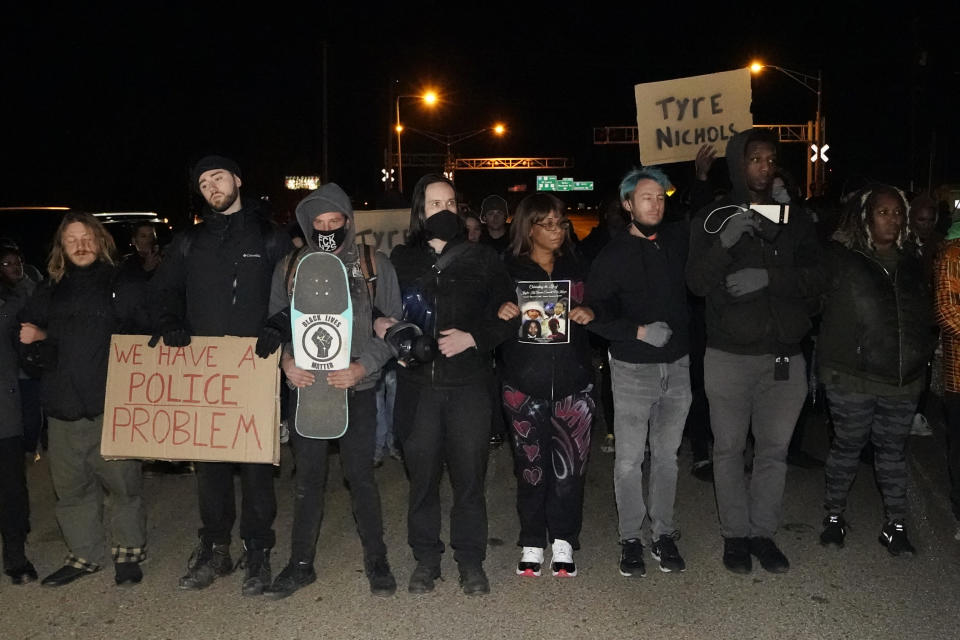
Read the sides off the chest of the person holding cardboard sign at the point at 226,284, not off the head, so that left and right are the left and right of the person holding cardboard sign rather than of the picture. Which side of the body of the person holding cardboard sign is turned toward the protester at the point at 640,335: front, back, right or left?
left

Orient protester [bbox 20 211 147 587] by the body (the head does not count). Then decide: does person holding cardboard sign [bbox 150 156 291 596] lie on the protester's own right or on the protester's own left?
on the protester's own left

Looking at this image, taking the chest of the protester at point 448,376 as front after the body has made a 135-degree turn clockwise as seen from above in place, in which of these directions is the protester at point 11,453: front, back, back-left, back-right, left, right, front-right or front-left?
front-left

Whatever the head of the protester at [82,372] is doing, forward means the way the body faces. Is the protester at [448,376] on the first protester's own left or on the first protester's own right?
on the first protester's own left

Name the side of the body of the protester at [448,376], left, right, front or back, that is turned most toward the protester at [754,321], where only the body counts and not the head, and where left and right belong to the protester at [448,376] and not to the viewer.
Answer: left

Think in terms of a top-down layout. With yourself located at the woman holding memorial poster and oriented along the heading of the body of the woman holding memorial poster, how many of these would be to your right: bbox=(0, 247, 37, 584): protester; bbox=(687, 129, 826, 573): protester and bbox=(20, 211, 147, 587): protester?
2

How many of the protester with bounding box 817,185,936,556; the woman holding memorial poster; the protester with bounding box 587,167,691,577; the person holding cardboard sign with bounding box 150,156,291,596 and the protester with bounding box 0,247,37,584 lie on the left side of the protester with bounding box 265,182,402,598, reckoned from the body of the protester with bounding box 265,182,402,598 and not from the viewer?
3

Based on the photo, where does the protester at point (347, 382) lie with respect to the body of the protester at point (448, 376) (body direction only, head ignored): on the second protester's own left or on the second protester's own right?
on the second protester's own right

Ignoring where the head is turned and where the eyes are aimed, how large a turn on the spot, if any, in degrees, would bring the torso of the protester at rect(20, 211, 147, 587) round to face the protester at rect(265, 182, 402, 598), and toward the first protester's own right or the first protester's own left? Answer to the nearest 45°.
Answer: approximately 45° to the first protester's own left

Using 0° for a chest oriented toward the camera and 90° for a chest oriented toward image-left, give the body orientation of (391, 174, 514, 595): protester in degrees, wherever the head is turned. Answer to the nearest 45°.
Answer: approximately 0°

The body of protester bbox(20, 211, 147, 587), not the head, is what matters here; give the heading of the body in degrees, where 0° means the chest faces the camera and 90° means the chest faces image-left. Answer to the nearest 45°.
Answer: approximately 0°

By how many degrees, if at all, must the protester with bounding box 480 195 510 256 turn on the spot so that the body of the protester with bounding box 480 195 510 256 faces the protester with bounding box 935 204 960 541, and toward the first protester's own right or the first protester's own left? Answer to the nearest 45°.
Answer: approximately 45° to the first protester's own left
